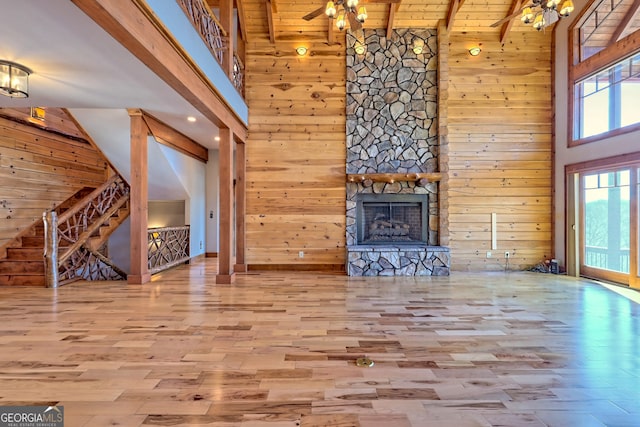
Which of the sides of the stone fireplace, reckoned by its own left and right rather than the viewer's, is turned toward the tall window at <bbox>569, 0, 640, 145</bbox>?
left

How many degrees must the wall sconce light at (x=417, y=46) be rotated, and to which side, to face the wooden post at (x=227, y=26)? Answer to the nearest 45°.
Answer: approximately 45° to its right

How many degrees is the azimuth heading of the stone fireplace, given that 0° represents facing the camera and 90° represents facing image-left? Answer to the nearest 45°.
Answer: approximately 0°

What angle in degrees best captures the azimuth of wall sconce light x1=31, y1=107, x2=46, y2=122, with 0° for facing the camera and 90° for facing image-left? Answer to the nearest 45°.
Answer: approximately 315°

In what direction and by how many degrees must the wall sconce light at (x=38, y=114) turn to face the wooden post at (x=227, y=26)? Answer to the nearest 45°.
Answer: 0° — it already faces it

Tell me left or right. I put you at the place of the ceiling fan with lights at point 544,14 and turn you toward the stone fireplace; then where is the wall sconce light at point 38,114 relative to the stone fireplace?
left

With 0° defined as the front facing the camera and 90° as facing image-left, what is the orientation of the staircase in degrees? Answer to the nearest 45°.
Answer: approximately 0°

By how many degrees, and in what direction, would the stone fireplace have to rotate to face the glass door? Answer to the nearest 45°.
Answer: approximately 90° to its left

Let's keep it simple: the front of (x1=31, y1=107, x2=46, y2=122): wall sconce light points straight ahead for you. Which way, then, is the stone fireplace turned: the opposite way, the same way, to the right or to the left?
to the right

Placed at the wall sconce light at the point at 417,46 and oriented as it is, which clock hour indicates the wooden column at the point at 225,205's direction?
The wooden column is roughly at 2 o'clock from the wall sconce light.

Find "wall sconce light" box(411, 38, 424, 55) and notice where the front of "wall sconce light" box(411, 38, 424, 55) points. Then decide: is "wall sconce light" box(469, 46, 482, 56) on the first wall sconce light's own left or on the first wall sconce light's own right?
on the first wall sconce light's own left

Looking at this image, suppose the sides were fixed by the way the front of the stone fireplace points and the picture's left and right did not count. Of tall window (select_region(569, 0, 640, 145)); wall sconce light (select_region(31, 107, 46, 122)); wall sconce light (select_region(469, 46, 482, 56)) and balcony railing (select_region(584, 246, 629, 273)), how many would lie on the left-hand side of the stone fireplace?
3
